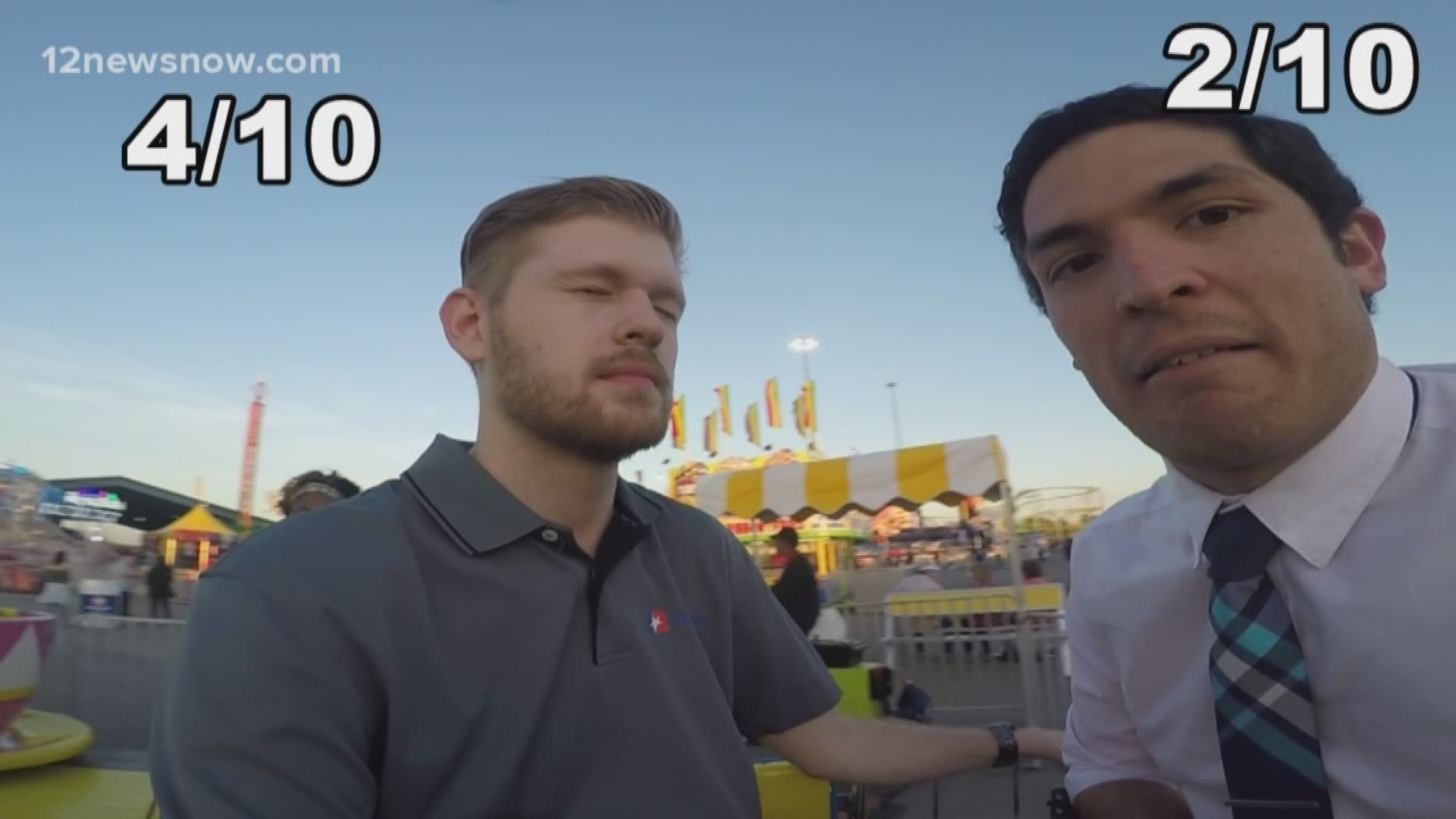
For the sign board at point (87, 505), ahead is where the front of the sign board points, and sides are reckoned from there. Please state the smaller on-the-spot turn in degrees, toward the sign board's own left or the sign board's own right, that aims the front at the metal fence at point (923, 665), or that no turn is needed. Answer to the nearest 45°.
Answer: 0° — it already faces it

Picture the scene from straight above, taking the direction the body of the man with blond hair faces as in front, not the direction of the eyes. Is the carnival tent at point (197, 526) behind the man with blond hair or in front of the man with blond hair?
behind

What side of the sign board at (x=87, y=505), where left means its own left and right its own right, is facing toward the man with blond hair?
front

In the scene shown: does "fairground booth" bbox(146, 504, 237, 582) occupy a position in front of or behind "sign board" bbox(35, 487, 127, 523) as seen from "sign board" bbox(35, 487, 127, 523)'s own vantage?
in front

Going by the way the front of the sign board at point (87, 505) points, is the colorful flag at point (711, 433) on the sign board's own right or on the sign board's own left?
on the sign board's own left

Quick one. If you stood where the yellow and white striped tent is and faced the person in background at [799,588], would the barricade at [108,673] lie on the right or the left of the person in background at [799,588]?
right

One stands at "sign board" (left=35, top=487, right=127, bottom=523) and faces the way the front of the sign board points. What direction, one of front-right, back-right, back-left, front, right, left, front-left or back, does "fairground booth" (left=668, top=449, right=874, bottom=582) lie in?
front-left

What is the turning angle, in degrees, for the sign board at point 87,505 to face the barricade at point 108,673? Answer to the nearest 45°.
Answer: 0° — it already faces it

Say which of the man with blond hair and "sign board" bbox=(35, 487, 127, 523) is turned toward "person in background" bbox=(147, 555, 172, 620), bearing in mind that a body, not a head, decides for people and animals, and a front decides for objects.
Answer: the sign board

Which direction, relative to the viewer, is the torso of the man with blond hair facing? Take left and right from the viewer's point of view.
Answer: facing the viewer and to the right of the viewer

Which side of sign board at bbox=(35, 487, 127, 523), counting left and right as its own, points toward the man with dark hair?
front

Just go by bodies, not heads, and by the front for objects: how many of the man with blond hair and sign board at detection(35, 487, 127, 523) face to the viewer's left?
0
